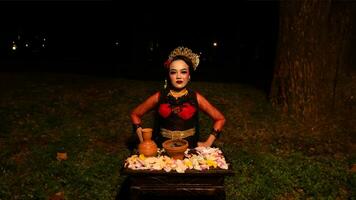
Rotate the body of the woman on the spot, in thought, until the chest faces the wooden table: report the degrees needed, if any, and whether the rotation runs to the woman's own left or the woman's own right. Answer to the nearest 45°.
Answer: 0° — they already face it

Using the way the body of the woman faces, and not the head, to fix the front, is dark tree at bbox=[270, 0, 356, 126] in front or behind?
behind

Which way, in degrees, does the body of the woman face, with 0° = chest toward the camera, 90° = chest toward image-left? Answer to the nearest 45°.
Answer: approximately 0°

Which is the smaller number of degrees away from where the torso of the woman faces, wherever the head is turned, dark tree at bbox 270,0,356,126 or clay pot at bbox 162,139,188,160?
the clay pot

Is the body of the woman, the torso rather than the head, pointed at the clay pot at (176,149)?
yes

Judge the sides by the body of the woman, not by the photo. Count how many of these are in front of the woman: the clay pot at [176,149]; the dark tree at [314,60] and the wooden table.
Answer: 2
